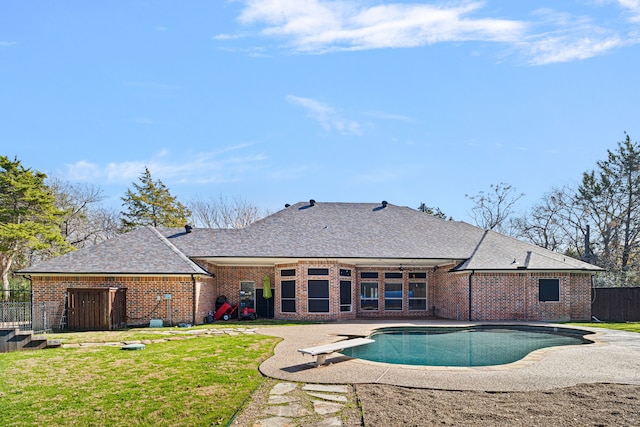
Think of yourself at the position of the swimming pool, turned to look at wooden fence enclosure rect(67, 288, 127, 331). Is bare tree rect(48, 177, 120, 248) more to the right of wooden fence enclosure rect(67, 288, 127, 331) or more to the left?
right

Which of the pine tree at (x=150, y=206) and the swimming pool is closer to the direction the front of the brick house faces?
the pine tree

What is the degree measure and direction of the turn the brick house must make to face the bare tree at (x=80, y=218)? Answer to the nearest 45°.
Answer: approximately 45° to its left

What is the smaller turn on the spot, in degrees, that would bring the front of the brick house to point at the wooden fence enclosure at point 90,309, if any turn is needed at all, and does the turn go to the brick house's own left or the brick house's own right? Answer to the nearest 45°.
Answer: approximately 135° to the brick house's own left

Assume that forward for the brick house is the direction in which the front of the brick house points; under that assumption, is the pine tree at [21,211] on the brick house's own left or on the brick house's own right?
on the brick house's own left

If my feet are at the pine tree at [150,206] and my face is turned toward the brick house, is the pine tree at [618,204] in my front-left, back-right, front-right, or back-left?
front-left

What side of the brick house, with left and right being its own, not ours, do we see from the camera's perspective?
back

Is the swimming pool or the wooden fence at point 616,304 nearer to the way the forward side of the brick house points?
the wooden fence

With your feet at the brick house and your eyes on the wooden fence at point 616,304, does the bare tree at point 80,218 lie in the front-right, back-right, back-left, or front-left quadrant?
back-left

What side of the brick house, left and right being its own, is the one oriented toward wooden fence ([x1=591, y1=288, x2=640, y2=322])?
right

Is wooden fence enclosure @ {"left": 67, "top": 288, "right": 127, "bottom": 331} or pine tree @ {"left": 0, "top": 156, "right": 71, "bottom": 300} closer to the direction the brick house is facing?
the pine tree

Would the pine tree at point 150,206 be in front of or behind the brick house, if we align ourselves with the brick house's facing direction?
in front
